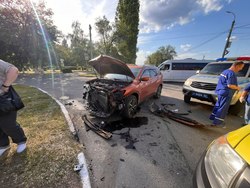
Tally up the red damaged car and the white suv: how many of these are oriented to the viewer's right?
0

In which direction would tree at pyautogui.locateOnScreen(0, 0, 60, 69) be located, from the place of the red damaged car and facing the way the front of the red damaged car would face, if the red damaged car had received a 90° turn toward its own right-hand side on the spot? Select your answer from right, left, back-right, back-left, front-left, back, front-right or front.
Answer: front

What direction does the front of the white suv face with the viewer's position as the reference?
facing the viewer and to the left of the viewer

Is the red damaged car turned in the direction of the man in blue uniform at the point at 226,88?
no

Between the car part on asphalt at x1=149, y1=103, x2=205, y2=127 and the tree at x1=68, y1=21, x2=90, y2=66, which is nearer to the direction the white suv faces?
the car part on asphalt

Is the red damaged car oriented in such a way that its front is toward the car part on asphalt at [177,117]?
no
